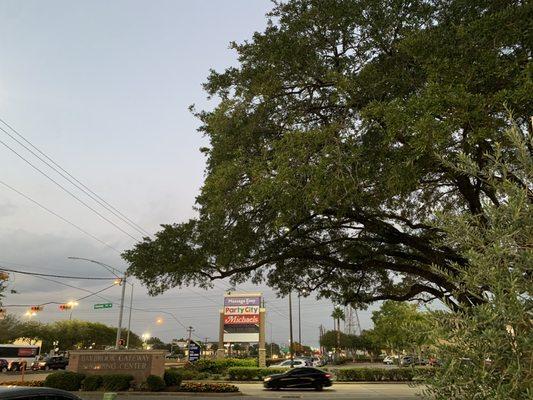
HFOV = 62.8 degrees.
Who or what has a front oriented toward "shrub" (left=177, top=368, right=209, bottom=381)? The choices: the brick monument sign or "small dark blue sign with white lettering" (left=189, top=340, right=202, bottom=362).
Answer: the small dark blue sign with white lettering

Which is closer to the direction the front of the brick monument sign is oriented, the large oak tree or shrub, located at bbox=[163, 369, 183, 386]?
the large oak tree

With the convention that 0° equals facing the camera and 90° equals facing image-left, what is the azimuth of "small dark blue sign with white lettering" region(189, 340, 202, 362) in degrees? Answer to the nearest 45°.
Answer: approximately 0°

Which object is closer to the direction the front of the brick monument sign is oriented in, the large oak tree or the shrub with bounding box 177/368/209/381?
the large oak tree

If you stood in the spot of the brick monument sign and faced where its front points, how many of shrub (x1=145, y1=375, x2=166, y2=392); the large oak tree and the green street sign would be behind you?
1
